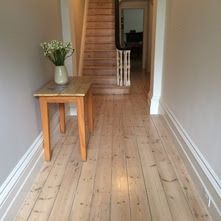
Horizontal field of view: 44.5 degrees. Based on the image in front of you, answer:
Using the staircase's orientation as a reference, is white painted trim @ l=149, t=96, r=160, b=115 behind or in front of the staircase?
in front

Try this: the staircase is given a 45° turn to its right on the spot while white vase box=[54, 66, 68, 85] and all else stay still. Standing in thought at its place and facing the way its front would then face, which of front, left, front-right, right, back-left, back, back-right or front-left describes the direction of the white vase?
front-left

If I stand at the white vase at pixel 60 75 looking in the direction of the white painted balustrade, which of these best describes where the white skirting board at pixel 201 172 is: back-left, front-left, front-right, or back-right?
back-right

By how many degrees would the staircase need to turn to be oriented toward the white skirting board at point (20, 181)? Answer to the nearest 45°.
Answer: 0° — it already faces it

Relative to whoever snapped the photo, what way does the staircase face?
facing the viewer

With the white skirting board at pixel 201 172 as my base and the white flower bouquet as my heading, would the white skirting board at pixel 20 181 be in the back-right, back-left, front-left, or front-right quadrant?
front-left

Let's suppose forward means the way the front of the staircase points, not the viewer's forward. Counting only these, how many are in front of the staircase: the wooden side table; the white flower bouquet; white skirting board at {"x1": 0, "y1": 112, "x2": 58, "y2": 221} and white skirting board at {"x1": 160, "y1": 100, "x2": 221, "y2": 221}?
4

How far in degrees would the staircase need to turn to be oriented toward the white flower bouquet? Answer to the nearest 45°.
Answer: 0° — it already faces it

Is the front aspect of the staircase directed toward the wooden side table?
yes
